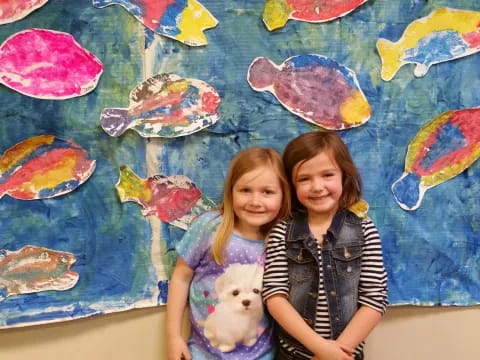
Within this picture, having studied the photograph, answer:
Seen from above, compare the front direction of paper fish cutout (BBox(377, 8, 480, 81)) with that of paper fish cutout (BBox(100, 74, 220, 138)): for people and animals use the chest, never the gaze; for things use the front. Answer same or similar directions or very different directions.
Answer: same or similar directions

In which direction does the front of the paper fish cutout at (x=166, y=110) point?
to the viewer's right

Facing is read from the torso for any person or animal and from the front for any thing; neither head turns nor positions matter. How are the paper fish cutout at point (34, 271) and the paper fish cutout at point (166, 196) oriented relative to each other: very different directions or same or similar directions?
same or similar directions

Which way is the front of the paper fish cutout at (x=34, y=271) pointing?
to the viewer's right

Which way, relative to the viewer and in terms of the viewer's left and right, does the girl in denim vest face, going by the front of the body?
facing the viewer

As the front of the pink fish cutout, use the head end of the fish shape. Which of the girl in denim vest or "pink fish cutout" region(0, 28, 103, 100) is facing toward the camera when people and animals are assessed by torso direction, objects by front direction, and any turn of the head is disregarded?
the girl in denim vest

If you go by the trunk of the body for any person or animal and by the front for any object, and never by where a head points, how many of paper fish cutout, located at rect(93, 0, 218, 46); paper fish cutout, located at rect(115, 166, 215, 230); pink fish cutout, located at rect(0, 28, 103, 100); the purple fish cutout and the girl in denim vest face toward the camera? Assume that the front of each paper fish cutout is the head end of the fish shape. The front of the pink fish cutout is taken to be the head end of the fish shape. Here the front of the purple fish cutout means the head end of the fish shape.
1
